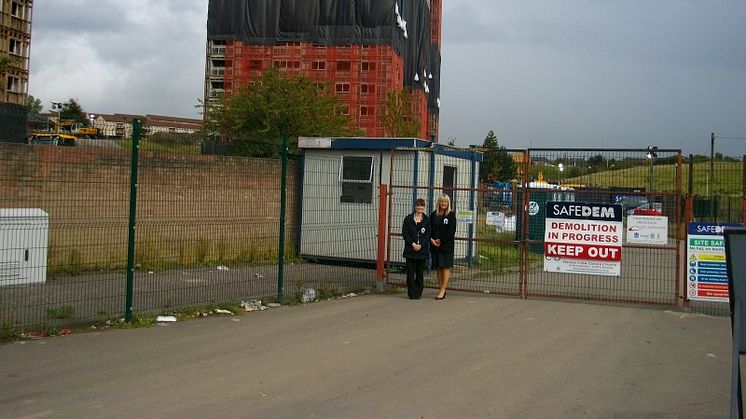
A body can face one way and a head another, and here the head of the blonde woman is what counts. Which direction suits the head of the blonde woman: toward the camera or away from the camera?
toward the camera

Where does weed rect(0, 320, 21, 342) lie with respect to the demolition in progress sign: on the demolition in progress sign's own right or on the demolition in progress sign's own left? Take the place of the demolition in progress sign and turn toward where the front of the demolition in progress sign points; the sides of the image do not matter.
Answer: on the demolition in progress sign's own right

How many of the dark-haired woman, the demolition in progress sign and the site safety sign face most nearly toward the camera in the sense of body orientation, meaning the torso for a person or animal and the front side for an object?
3

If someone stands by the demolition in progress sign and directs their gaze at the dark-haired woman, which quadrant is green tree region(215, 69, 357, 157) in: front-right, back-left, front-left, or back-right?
front-right

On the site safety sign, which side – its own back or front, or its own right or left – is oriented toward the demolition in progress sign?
right

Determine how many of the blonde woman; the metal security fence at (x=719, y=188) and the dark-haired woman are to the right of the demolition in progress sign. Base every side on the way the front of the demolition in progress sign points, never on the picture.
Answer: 2

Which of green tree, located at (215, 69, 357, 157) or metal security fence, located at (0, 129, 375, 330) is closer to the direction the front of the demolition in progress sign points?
the metal security fence

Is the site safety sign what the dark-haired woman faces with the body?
no

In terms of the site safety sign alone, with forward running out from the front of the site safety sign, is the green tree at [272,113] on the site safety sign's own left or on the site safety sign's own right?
on the site safety sign's own right

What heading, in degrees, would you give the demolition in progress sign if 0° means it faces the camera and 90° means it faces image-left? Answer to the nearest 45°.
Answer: approximately 0°

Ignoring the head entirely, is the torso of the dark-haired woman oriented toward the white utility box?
no

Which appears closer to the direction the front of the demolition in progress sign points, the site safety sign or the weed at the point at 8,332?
the weed

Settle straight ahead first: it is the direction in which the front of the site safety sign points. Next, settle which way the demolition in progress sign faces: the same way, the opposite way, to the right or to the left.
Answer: the same way

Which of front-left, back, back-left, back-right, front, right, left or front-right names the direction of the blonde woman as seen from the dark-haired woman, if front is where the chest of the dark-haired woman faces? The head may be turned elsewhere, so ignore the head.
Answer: left

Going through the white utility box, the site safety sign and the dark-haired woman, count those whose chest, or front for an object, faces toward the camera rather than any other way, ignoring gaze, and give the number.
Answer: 3

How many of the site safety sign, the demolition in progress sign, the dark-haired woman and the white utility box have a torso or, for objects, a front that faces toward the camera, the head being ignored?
4

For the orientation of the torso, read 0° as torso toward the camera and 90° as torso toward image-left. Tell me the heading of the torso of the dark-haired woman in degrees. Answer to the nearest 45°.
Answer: approximately 0°
